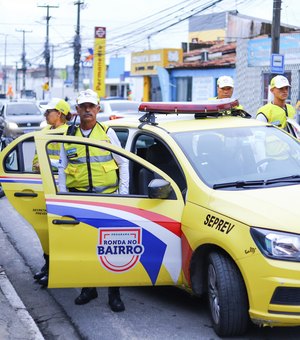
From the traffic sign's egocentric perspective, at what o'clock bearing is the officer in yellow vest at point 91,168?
The officer in yellow vest is roughly at 12 o'clock from the traffic sign.

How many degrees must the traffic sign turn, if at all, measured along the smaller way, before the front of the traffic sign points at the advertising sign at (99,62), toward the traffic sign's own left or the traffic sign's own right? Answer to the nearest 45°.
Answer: approximately 135° to the traffic sign's own right

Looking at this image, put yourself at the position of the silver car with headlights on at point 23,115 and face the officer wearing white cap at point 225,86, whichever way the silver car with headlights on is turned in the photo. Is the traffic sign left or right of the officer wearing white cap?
left

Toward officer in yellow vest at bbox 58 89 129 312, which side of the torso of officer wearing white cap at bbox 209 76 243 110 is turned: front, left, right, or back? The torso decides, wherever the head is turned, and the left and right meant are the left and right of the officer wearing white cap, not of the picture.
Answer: front

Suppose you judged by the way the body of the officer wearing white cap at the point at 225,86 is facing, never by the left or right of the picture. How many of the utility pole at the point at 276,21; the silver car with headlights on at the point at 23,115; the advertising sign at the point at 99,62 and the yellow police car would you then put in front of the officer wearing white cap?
1

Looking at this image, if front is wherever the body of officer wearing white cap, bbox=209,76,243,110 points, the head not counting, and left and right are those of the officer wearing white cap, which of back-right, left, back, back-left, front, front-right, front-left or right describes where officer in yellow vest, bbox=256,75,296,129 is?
front-left

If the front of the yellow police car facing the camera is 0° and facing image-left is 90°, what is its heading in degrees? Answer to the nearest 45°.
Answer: approximately 315°

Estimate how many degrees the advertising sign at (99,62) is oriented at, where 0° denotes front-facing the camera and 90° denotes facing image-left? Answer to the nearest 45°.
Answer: approximately 0°

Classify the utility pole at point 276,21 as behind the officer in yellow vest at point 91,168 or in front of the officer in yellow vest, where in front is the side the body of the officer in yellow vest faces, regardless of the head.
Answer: behind

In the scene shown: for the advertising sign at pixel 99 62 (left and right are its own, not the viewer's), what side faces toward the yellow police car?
front

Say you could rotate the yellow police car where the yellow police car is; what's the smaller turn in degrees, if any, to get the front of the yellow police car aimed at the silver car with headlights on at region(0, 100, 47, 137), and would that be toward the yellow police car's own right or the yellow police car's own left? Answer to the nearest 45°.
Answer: approximately 135° to the yellow police car's own left

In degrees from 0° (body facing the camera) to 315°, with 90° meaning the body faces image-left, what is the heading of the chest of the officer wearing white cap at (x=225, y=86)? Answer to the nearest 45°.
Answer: approximately 0°

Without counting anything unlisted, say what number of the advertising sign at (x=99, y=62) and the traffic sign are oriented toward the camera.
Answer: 2

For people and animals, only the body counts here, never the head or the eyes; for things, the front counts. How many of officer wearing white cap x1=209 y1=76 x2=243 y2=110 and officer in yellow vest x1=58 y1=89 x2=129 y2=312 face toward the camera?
2
